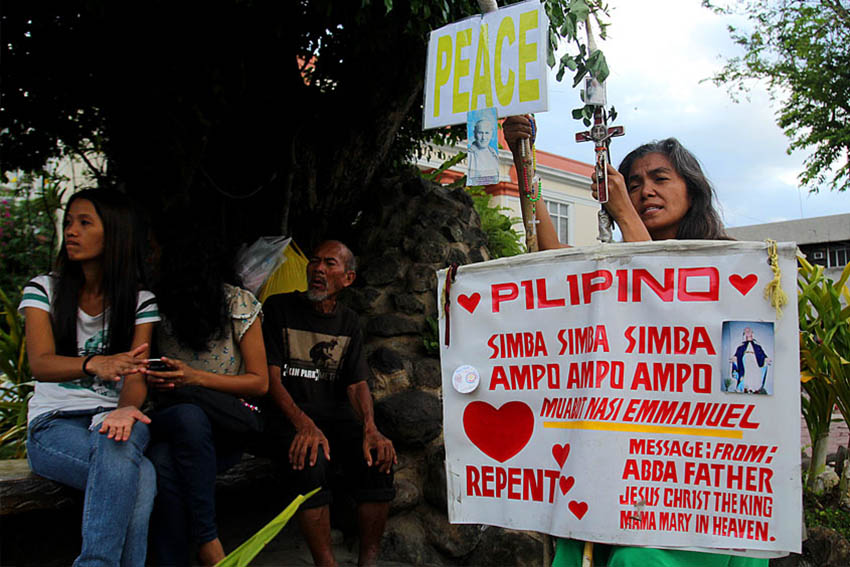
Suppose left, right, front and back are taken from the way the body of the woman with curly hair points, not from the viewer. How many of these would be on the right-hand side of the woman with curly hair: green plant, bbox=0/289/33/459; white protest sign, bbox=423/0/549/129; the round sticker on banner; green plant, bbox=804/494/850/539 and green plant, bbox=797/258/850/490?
1

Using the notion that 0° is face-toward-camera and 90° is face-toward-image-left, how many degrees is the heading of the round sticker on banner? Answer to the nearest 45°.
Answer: approximately 0°

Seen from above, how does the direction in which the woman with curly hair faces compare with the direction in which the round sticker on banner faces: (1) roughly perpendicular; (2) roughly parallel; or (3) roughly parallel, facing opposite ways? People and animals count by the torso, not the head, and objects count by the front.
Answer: roughly parallel

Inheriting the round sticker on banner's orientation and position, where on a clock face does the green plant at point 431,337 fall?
The green plant is roughly at 6 o'clock from the round sticker on banner.

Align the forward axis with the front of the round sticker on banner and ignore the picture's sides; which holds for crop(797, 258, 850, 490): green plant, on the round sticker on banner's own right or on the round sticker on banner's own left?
on the round sticker on banner's own left

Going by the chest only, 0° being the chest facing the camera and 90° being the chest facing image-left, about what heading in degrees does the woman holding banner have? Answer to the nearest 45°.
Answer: approximately 45°

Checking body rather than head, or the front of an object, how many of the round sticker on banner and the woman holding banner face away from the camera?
0

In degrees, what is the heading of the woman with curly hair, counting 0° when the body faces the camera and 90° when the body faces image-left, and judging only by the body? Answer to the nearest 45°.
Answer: approximately 45°

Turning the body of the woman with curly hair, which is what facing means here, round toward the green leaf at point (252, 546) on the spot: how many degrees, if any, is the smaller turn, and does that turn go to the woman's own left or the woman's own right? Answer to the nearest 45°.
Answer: approximately 45° to the woman's own left
